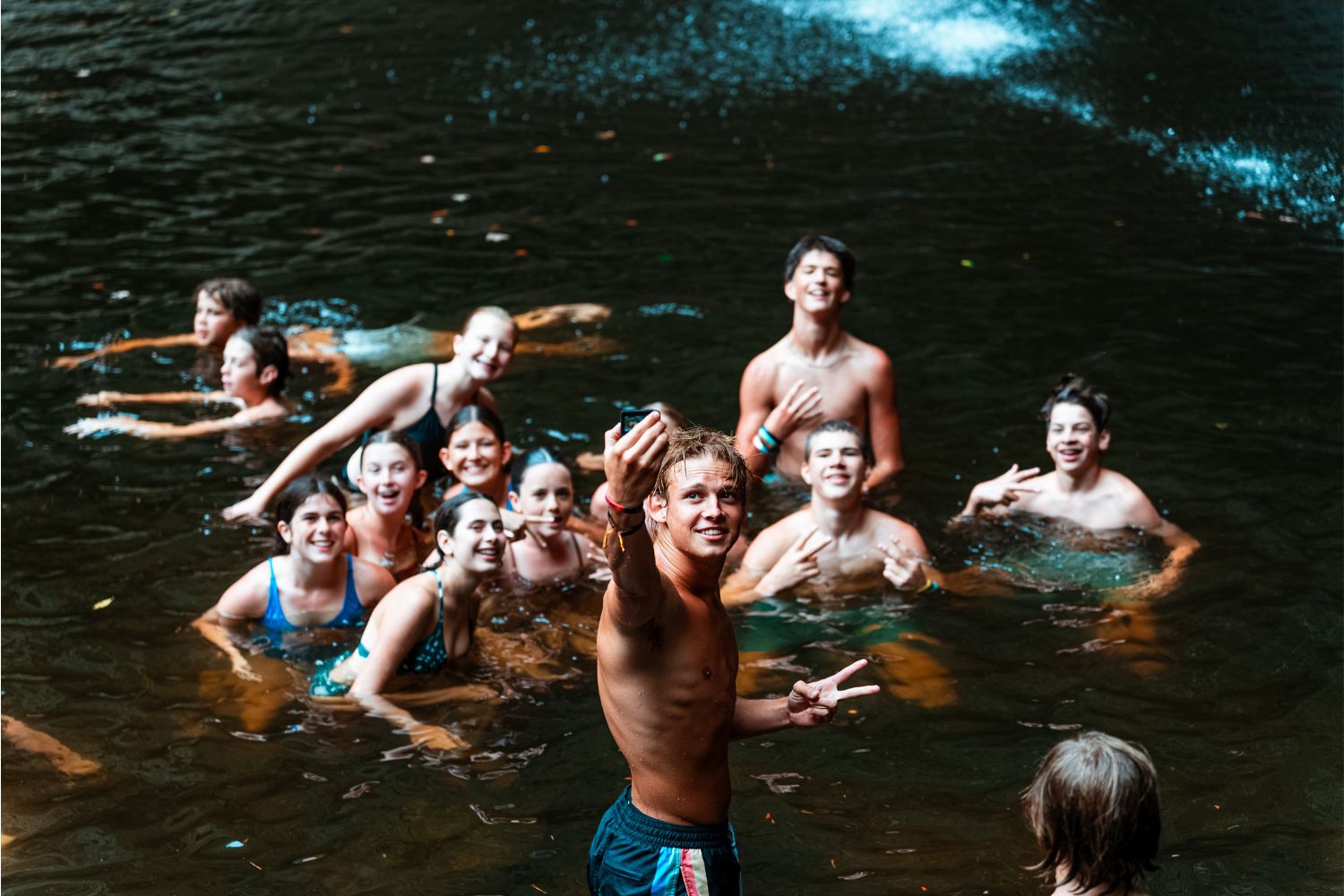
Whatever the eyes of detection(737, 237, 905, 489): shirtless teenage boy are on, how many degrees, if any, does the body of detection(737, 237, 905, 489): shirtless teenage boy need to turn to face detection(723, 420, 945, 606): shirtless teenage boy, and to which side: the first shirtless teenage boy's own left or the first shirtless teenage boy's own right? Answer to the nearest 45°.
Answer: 0° — they already face them

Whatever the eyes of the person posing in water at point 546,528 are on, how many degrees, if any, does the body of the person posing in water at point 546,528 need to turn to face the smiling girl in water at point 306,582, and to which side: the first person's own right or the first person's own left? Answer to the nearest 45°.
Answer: approximately 90° to the first person's own right

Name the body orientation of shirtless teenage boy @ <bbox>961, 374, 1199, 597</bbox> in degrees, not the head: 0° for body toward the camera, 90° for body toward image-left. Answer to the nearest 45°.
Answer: approximately 0°

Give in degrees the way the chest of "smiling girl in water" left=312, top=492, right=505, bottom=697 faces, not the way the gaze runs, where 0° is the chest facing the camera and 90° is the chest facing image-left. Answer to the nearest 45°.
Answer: approximately 315°
